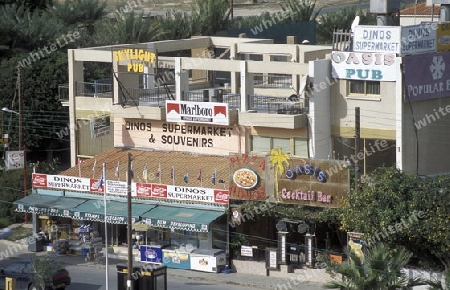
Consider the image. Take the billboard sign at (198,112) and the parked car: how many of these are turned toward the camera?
1

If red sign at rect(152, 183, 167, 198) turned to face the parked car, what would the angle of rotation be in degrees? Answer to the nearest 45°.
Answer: approximately 45° to its right

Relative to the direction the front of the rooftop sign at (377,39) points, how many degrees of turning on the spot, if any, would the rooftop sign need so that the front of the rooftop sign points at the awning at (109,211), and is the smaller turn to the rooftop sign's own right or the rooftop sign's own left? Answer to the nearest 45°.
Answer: approximately 90° to the rooftop sign's own right

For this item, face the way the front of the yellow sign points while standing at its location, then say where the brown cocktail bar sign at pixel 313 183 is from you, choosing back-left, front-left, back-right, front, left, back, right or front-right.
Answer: front-left

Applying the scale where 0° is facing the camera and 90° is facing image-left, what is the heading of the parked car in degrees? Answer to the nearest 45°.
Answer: approximately 90°

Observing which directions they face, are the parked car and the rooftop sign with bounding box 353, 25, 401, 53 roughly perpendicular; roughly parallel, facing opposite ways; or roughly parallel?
roughly perpendicular
